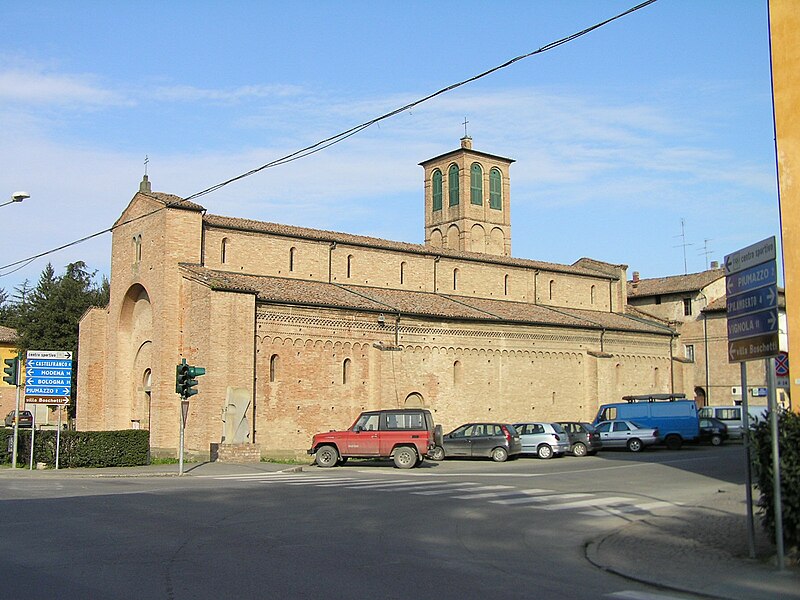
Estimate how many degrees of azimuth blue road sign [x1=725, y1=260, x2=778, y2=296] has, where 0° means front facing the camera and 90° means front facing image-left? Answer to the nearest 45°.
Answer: approximately 45°

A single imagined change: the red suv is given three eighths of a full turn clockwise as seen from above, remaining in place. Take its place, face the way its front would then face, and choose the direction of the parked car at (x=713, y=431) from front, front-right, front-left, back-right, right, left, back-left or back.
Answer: front

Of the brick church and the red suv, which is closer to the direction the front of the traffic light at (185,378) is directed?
the red suv

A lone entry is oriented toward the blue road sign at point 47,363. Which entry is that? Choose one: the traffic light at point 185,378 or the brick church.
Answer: the brick church

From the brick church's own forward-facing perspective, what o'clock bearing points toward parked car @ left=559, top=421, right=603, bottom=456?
The parked car is roughly at 8 o'clock from the brick church.

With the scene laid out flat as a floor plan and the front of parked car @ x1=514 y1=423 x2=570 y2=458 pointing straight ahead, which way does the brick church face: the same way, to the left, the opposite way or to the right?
to the left

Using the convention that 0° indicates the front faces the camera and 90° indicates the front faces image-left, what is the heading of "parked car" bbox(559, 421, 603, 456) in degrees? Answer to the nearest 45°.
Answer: approximately 135°

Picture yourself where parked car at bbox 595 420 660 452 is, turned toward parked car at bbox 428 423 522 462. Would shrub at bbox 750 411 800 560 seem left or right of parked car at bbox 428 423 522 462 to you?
left

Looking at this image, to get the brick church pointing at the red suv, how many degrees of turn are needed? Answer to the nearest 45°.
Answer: approximately 45° to its left

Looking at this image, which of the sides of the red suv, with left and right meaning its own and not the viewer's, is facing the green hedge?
front

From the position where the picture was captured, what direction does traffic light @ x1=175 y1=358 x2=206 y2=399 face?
facing to the right of the viewer

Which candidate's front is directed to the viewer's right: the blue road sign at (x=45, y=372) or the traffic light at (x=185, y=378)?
the traffic light

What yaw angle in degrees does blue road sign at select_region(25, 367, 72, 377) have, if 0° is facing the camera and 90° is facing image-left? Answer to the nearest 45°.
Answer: approximately 0°

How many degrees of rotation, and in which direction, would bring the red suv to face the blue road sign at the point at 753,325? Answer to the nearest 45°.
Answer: approximately 90° to its left

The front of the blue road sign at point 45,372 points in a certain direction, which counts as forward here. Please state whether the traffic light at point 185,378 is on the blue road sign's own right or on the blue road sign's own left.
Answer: on the blue road sign's own left

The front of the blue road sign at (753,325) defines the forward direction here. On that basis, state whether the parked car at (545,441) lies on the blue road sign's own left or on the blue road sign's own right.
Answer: on the blue road sign's own right

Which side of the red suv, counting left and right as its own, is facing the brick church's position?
right
